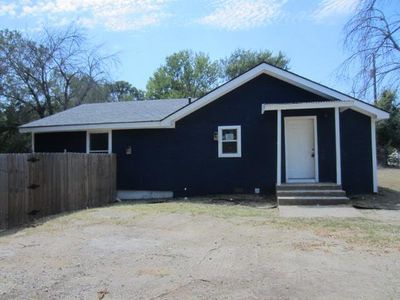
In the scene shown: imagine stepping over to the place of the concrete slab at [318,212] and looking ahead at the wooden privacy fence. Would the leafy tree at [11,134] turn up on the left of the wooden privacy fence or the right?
right

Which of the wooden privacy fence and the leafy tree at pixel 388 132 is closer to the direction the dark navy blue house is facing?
the wooden privacy fence

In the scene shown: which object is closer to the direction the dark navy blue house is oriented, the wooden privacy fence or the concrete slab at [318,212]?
the concrete slab

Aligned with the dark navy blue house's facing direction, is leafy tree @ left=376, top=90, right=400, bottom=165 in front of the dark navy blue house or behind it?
behind

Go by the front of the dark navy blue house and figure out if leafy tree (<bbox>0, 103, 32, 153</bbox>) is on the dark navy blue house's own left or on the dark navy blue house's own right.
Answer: on the dark navy blue house's own right

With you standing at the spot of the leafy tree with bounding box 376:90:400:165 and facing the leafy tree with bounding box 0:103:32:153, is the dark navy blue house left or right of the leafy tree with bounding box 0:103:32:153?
left

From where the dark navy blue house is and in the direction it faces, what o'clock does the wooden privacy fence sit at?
The wooden privacy fence is roughly at 2 o'clock from the dark navy blue house.

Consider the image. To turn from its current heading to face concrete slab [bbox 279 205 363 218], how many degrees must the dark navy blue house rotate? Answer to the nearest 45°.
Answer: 0° — it already faces it

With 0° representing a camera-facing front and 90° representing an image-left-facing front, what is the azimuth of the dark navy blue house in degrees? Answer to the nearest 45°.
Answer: approximately 0°

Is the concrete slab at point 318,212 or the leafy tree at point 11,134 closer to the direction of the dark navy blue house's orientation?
the concrete slab

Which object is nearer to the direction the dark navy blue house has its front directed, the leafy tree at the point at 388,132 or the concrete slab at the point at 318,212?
the concrete slab
